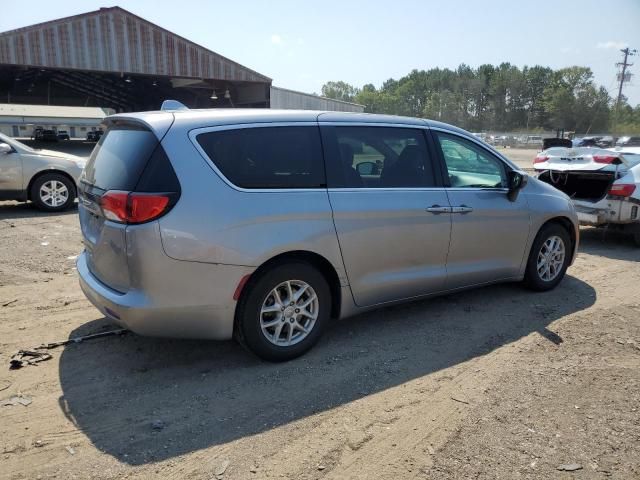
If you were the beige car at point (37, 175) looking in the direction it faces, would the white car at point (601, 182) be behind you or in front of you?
in front

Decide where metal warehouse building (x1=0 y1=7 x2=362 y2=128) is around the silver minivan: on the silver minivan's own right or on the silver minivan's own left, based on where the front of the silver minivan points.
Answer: on the silver minivan's own left

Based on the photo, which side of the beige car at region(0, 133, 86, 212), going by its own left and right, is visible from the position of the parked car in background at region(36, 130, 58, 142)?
left

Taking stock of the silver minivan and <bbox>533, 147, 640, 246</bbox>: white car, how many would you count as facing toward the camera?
0

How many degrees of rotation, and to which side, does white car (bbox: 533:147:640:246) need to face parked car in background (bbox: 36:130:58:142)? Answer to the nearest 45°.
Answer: approximately 90° to its left

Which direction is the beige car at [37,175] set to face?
to the viewer's right

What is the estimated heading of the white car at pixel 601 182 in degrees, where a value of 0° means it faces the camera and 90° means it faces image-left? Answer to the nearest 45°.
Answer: approximately 225°

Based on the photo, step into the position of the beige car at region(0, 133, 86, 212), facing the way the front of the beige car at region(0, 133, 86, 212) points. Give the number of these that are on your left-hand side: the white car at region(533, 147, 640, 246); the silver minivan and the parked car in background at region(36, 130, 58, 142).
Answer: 1

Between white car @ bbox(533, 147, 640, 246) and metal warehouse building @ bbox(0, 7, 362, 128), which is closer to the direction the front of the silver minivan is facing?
the white car

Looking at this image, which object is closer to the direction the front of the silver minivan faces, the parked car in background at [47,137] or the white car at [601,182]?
the white car

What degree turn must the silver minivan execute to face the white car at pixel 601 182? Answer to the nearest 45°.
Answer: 0° — it already faces it
